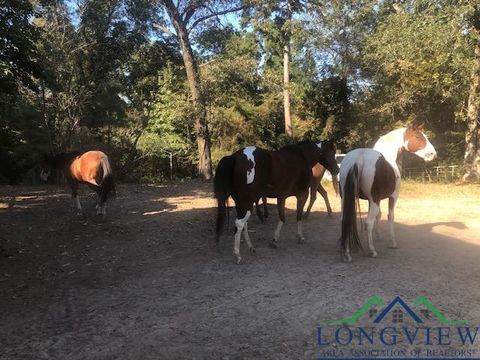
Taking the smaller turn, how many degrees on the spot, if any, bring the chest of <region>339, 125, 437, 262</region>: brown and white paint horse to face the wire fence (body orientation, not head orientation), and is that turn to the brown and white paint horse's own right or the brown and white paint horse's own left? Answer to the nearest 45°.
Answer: approximately 45° to the brown and white paint horse's own left

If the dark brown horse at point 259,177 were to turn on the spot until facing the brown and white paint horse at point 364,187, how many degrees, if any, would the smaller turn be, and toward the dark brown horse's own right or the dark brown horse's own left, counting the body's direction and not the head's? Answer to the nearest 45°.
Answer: approximately 45° to the dark brown horse's own right

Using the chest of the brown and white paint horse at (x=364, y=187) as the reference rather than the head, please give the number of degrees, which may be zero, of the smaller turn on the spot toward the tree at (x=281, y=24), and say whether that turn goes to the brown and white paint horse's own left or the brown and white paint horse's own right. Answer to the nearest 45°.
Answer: approximately 45° to the brown and white paint horse's own left

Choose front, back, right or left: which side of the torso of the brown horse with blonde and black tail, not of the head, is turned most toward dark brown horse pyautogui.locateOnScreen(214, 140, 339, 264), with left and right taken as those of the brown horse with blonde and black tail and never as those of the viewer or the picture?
back

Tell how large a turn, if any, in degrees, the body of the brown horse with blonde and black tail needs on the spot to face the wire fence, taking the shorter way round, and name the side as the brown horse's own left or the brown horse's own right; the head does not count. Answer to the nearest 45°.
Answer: approximately 135° to the brown horse's own right

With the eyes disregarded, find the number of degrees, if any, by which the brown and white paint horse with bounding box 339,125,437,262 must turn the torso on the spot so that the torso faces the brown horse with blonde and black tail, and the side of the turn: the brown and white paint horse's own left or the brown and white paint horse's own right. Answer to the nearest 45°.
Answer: approximately 135° to the brown and white paint horse's own left

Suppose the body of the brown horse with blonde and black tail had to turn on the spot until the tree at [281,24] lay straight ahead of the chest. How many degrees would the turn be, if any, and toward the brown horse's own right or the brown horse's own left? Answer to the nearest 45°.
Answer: approximately 90° to the brown horse's own right

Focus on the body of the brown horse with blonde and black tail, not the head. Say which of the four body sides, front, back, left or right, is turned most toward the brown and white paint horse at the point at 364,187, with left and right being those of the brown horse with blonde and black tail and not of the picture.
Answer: back

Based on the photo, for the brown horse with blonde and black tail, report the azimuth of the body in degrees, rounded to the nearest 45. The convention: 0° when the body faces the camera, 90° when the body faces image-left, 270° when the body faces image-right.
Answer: approximately 135°

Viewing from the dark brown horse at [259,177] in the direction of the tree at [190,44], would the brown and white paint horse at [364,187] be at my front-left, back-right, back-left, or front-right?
back-right

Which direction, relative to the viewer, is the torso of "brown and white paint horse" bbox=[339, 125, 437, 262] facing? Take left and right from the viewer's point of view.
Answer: facing away from the viewer and to the right of the viewer

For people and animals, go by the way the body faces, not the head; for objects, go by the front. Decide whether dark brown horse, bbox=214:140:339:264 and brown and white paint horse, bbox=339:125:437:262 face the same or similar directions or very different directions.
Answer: same or similar directions

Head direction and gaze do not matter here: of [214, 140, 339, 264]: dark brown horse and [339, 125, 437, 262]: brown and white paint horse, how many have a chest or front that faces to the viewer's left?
0

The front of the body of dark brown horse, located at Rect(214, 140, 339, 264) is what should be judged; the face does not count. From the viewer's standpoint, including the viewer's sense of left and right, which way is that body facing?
facing away from the viewer and to the right of the viewer

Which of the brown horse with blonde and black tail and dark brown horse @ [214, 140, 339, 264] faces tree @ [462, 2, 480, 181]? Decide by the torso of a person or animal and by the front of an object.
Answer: the dark brown horse

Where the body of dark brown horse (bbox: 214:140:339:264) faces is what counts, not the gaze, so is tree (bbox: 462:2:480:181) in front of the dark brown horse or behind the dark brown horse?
in front

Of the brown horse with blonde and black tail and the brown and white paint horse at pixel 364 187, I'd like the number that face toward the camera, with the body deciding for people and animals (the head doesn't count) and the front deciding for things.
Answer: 0
